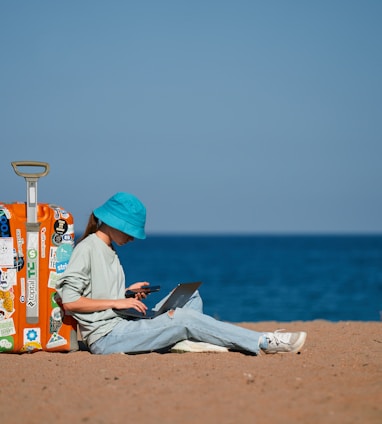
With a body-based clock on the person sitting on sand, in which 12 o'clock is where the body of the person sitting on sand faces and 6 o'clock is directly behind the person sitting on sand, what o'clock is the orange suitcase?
The orange suitcase is roughly at 7 o'clock from the person sitting on sand.

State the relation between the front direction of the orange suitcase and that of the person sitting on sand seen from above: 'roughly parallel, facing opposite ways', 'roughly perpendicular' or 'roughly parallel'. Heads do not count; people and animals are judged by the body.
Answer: roughly perpendicular

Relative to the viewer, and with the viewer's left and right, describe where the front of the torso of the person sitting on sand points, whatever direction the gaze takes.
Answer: facing to the right of the viewer
